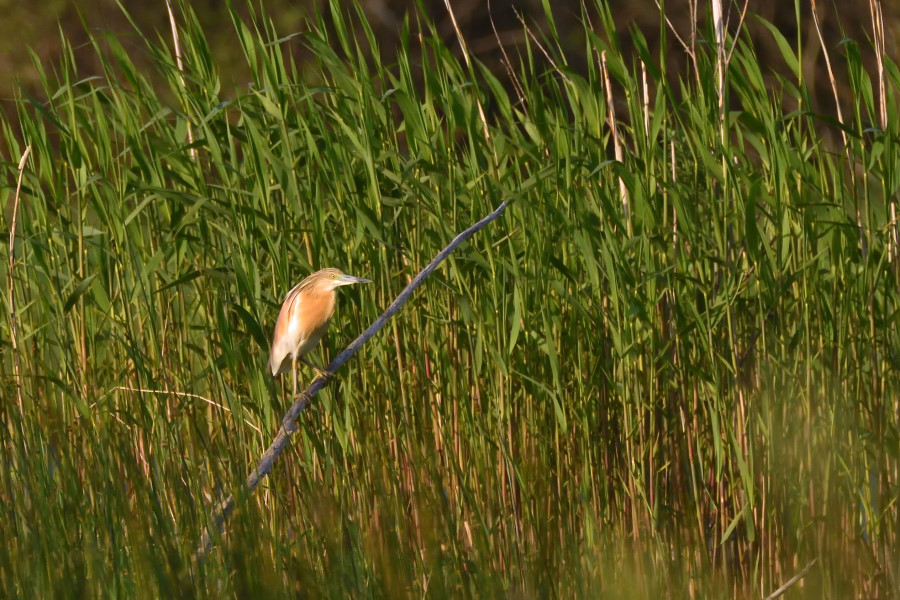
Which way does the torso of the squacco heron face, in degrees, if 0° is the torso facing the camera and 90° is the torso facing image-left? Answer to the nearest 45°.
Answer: approximately 270°

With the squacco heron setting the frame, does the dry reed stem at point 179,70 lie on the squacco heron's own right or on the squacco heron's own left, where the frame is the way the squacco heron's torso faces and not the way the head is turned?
on the squacco heron's own left

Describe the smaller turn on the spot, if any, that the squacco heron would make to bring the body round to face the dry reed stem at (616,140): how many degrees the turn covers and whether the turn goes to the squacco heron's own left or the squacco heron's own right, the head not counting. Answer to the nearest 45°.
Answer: approximately 45° to the squacco heron's own left

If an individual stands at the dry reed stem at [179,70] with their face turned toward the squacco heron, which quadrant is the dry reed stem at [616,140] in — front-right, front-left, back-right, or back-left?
front-left

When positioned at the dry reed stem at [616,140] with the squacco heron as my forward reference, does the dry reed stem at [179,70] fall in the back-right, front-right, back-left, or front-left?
front-right
